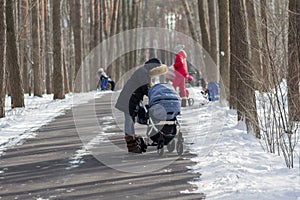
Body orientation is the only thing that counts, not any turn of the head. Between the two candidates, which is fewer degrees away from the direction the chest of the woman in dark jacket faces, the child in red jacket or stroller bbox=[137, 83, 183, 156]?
the stroller

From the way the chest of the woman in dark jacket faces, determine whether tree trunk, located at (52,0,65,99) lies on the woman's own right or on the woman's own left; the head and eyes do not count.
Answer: on the woman's own left

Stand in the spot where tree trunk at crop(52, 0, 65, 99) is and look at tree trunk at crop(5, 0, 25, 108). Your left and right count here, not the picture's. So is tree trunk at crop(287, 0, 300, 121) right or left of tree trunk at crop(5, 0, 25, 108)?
left

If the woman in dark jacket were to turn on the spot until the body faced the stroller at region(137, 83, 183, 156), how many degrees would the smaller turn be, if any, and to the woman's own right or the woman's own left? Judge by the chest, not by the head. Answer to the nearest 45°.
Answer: approximately 45° to the woman's own right

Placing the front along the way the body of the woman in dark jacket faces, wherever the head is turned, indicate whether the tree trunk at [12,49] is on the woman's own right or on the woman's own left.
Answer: on the woman's own left

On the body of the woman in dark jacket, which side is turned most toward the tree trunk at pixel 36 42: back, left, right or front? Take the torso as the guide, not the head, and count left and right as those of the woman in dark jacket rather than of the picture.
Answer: left
